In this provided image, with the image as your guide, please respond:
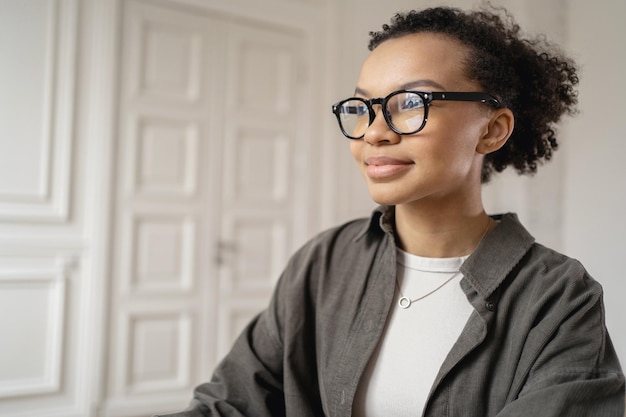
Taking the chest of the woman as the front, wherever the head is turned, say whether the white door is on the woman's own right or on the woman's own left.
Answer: on the woman's own right

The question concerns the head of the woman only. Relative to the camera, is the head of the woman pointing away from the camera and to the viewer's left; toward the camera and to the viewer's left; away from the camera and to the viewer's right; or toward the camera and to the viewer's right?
toward the camera and to the viewer's left

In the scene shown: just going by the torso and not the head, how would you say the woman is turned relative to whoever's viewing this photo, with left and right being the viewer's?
facing the viewer and to the left of the viewer
